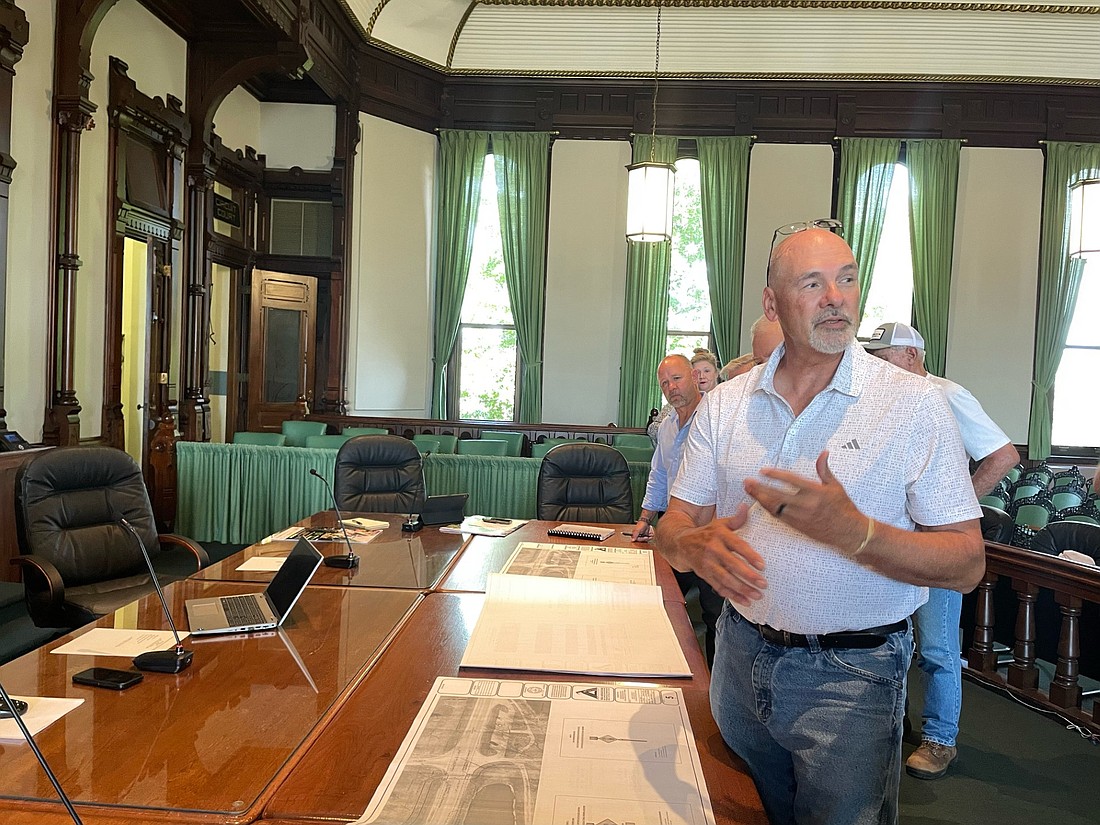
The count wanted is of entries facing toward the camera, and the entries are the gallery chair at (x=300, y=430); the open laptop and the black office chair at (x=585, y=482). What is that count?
2

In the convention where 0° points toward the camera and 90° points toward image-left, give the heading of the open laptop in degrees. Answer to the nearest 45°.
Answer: approximately 90°

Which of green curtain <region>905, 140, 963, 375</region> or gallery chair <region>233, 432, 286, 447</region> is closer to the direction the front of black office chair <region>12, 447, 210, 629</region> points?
the green curtain

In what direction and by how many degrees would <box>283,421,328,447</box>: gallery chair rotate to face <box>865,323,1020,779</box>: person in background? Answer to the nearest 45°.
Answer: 0° — it already faces them

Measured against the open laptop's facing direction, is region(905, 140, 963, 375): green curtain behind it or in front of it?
behind

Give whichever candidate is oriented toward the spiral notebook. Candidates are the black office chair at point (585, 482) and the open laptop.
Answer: the black office chair
